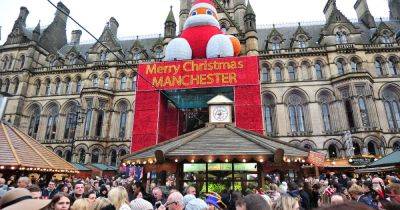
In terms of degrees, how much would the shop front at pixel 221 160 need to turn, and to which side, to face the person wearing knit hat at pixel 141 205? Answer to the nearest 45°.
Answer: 0° — it already faces them

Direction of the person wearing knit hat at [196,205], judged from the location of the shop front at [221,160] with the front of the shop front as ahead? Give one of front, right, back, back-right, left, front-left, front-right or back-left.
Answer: front

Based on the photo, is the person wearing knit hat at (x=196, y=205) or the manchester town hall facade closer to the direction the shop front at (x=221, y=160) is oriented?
the person wearing knit hat

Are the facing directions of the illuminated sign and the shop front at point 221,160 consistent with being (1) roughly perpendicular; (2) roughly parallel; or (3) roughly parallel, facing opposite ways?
roughly parallel

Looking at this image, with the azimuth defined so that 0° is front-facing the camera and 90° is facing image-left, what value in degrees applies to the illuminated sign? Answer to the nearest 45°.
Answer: approximately 0°

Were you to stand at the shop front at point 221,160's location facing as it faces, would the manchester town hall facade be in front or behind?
behind

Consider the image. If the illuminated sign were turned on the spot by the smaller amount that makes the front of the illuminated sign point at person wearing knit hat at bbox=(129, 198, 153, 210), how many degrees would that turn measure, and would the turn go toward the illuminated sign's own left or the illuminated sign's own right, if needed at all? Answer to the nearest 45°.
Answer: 0° — it already faces them

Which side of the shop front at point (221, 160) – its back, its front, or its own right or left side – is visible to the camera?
front

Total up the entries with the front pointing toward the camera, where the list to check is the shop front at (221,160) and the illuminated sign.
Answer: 2

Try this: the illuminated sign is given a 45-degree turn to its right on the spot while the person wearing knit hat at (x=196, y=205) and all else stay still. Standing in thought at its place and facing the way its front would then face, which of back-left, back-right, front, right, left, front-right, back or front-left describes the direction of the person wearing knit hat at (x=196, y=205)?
front-left
